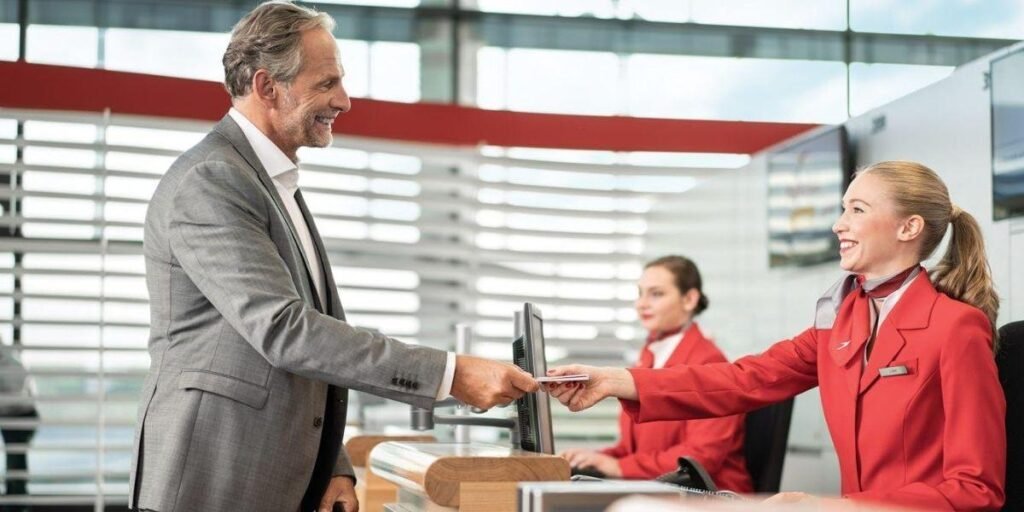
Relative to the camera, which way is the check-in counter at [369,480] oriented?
to the viewer's left

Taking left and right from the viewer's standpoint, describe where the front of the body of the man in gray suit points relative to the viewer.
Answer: facing to the right of the viewer

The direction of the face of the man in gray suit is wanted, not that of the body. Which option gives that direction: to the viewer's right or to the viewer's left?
to the viewer's right

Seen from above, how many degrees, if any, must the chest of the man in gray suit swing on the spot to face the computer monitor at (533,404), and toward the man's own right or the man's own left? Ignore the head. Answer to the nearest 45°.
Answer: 0° — they already face it

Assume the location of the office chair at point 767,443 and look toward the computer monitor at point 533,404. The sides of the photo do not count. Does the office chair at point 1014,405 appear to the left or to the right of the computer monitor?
left

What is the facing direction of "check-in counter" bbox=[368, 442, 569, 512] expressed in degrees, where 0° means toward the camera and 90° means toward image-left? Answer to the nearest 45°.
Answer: approximately 90°

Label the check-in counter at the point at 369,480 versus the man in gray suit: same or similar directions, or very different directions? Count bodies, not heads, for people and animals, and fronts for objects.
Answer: very different directions

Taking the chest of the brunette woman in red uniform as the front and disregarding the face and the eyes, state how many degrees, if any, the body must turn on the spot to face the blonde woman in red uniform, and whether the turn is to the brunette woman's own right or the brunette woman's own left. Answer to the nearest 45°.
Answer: approximately 45° to the brunette woman's own left
